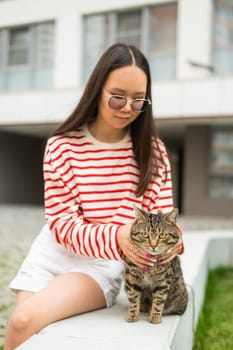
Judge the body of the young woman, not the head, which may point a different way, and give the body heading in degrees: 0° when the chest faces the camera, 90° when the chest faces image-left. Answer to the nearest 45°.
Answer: approximately 0°
